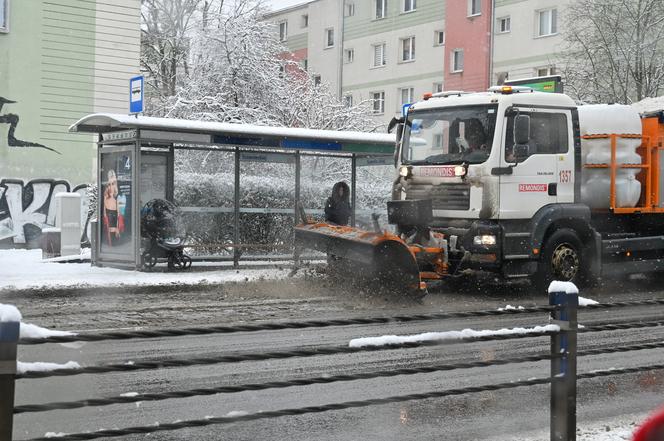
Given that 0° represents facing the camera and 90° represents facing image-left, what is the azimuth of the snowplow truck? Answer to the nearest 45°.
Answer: approximately 45°

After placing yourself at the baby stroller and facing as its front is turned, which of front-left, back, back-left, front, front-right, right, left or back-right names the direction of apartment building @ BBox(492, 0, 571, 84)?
left

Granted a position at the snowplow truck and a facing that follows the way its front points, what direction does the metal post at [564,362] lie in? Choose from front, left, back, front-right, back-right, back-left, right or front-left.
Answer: front-left

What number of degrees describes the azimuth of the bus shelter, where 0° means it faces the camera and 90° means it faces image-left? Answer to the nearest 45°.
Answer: approximately 315°

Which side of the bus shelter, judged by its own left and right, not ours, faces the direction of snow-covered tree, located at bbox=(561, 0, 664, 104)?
left

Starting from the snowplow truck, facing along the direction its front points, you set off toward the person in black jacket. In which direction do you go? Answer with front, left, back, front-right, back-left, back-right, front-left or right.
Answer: right

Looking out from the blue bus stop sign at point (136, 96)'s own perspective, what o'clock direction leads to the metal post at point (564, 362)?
The metal post is roughly at 10 o'clock from the blue bus stop sign.

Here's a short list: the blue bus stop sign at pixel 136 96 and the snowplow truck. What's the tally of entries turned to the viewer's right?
0

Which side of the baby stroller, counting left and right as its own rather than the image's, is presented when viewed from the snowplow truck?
front
